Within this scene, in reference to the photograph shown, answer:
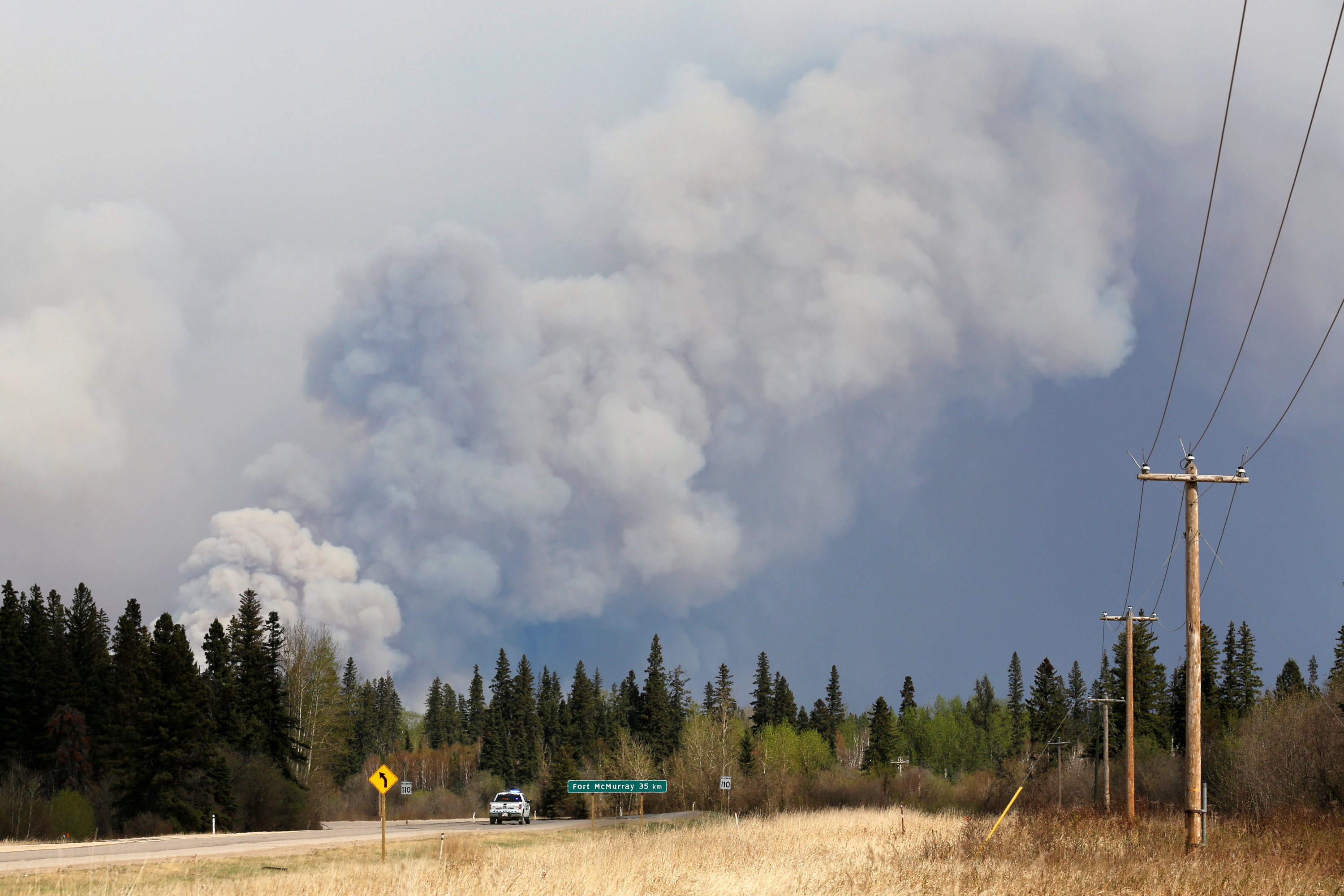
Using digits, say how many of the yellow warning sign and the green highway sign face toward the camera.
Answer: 2

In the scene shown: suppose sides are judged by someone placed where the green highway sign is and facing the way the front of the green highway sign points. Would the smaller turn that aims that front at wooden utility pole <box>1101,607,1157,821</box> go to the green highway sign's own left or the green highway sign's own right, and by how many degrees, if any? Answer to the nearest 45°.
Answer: approximately 90° to the green highway sign's own left

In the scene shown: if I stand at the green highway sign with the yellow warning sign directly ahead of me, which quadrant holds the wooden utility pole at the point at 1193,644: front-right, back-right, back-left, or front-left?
front-left

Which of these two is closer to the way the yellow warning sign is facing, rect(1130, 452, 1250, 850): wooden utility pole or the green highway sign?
the wooden utility pole

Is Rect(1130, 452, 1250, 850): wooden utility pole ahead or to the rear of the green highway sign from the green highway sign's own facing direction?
ahead

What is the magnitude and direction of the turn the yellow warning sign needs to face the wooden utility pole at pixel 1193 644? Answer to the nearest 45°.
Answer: approximately 45° to its left

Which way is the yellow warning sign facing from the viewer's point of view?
toward the camera
